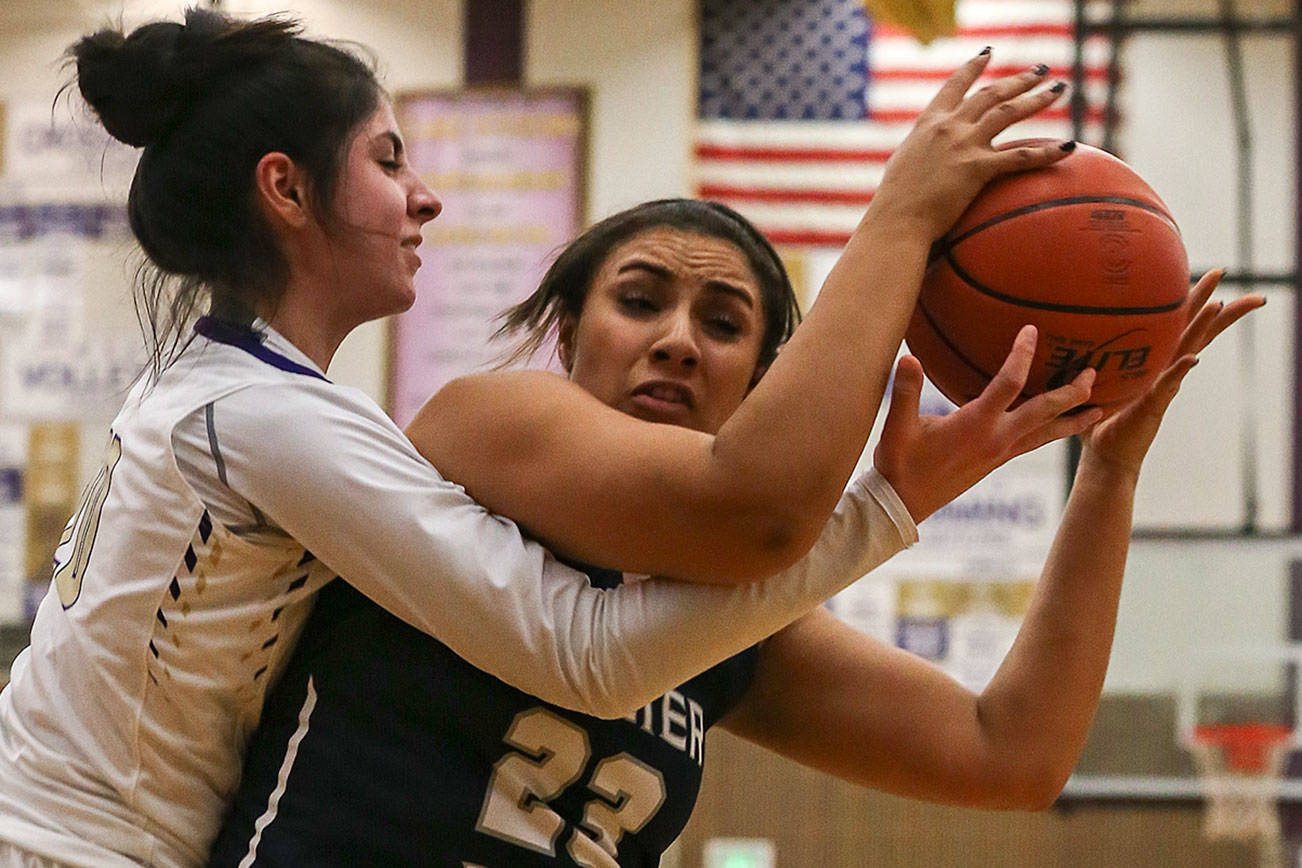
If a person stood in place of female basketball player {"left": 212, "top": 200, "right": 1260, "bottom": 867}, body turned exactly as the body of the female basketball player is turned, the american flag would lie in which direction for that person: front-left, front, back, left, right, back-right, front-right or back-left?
back-left

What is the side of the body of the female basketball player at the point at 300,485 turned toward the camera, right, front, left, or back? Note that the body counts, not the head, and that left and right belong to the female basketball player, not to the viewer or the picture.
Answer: right

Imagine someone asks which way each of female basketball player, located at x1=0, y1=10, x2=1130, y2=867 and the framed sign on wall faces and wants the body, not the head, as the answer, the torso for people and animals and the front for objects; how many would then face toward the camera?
1

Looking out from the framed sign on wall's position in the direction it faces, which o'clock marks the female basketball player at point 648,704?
The female basketball player is roughly at 12 o'clock from the framed sign on wall.

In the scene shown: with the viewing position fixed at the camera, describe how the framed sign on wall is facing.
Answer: facing the viewer

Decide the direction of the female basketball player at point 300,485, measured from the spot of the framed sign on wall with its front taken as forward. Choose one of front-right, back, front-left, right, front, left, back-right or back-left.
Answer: front

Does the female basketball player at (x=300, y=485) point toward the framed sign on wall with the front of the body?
no

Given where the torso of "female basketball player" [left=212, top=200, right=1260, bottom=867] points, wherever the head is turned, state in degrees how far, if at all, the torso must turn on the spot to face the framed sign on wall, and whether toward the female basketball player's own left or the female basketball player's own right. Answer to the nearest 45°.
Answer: approximately 135° to the female basketball player's own left

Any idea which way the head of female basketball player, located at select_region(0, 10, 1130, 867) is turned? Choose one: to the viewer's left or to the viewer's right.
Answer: to the viewer's right

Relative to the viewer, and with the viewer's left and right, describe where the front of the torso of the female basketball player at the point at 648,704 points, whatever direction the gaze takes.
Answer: facing the viewer and to the right of the viewer

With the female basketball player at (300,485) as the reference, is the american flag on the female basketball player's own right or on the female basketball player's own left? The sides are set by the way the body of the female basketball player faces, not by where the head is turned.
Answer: on the female basketball player's own left

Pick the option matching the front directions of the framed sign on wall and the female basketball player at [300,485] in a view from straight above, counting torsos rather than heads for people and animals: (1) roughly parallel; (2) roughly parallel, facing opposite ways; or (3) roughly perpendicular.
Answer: roughly perpendicular

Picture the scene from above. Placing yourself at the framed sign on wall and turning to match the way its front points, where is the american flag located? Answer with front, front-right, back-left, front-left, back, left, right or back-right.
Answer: left

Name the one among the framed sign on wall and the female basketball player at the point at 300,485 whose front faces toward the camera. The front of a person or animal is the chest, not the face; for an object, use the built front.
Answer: the framed sign on wall

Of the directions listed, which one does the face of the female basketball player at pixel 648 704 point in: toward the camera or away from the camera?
toward the camera
